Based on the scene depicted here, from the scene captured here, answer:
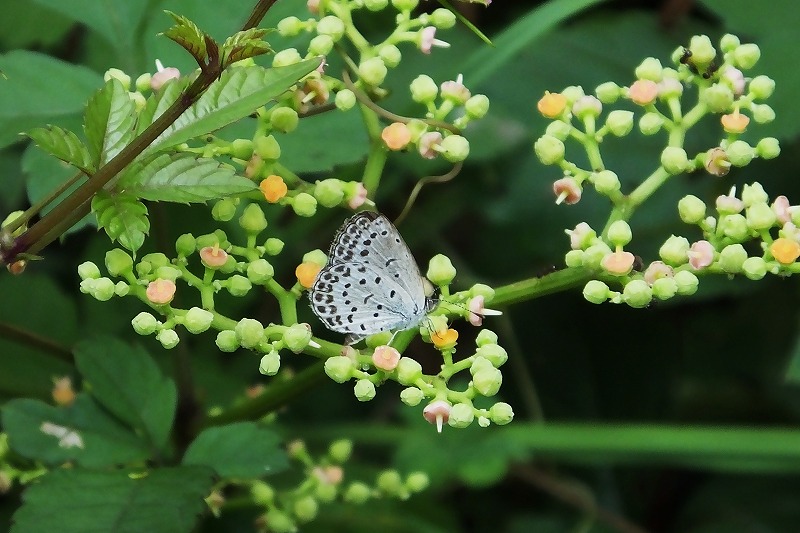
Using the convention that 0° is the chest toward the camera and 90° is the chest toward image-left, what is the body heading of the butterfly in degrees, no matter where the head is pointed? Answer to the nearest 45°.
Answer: approximately 270°
